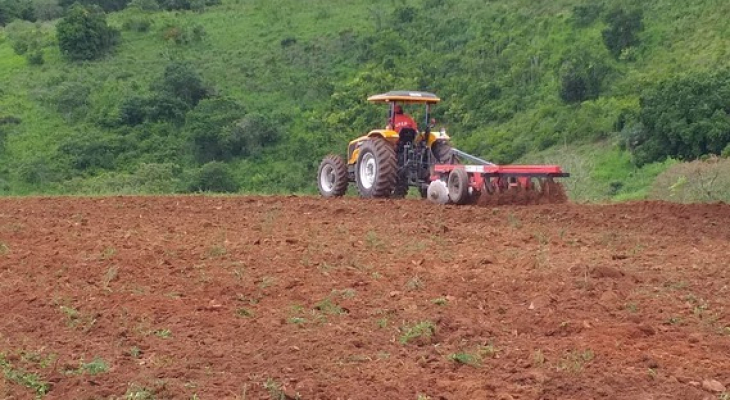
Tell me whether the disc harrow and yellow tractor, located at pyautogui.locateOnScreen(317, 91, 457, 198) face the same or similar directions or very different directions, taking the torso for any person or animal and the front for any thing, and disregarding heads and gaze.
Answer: same or similar directions

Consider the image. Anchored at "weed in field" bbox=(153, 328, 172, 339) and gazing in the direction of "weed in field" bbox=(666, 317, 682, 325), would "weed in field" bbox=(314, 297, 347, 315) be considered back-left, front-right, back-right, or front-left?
front-left

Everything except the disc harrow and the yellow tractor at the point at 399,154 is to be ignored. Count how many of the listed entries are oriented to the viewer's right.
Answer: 0

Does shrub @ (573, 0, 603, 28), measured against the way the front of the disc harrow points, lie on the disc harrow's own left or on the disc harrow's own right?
on the disc harrow's own right

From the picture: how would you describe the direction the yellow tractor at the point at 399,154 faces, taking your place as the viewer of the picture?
facing away from the viewer and to the left of the viewer

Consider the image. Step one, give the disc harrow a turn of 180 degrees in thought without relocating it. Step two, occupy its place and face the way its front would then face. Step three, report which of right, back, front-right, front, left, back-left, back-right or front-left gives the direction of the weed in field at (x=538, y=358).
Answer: front-right

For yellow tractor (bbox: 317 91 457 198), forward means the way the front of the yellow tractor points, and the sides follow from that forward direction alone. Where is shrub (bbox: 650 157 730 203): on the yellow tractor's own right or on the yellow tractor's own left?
on the yellow tractor's own right

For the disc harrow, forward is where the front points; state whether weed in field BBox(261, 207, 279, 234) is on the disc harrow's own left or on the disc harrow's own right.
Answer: on the disc harrow's own left

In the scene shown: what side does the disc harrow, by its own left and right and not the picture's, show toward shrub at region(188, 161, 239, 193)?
front

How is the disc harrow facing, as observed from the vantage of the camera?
facing away from the viewer and to the left of the viewer

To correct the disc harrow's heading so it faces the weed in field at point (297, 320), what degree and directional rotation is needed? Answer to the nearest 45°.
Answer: approximately 135° to its left

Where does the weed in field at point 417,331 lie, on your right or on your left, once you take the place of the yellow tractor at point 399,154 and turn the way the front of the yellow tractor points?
on your left
